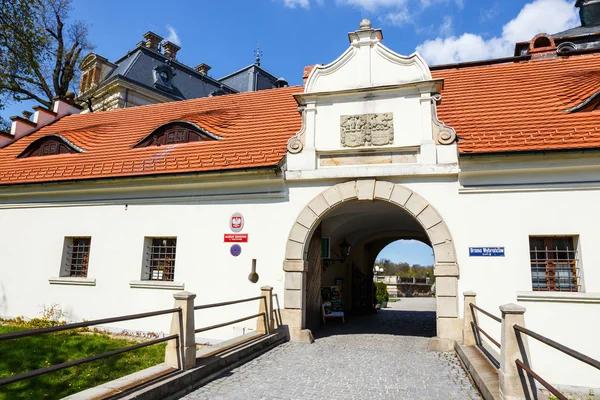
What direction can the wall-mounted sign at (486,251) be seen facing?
toward the camera

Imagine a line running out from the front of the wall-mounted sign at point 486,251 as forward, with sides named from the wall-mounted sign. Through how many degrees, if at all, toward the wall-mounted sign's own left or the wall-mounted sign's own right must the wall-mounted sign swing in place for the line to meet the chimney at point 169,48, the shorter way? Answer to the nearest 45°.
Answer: approximately 135° to the wall-mounted sign's own right

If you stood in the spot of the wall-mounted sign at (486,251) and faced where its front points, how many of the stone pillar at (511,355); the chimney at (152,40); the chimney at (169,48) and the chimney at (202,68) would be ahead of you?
1

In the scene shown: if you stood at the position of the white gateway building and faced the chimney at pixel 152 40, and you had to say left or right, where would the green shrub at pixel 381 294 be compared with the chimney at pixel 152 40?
right

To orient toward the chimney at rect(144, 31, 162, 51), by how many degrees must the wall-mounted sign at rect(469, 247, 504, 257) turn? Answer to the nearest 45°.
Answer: approximately 135° to its right

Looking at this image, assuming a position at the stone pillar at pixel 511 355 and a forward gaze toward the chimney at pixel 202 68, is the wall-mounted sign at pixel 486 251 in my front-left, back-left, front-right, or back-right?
front-right

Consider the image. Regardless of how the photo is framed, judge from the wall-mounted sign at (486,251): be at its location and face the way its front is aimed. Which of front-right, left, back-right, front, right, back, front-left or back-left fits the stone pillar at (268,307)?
right

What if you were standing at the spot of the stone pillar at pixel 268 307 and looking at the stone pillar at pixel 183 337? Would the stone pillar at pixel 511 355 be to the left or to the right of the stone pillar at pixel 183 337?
left

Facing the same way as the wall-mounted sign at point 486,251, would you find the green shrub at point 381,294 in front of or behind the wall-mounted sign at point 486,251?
behind

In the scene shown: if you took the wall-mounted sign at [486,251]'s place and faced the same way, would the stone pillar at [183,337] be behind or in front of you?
in front

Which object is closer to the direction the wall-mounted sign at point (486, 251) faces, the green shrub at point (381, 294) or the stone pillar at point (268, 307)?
the stone pillar

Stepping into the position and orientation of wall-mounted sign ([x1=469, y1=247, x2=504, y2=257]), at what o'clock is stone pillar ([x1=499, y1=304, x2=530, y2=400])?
The stone pillar is roughly at 12 o'clock from the wall-mounted sign.
